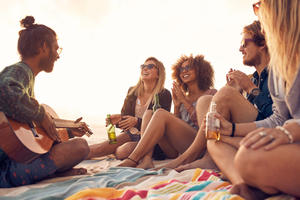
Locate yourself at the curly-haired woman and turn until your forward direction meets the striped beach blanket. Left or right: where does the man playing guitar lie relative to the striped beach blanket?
right

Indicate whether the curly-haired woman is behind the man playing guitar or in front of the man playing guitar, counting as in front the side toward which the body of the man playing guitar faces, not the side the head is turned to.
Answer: in front

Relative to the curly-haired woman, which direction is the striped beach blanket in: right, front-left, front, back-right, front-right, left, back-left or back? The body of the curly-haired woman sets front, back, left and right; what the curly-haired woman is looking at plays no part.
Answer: front-left

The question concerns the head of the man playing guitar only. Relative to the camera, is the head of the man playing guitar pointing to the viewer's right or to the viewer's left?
to the viewer's right

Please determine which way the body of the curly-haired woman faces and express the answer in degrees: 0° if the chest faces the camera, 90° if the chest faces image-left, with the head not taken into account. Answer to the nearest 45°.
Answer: approximately 45°

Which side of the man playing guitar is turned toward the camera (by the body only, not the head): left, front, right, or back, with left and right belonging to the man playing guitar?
right

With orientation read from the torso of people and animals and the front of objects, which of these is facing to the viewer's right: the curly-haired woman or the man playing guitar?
the man playing guitar

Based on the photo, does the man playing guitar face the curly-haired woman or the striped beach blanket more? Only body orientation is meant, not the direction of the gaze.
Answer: the curly-haired woman

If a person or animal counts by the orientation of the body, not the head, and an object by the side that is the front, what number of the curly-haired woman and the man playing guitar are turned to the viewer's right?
1

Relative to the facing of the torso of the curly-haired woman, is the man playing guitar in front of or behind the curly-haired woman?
in front
